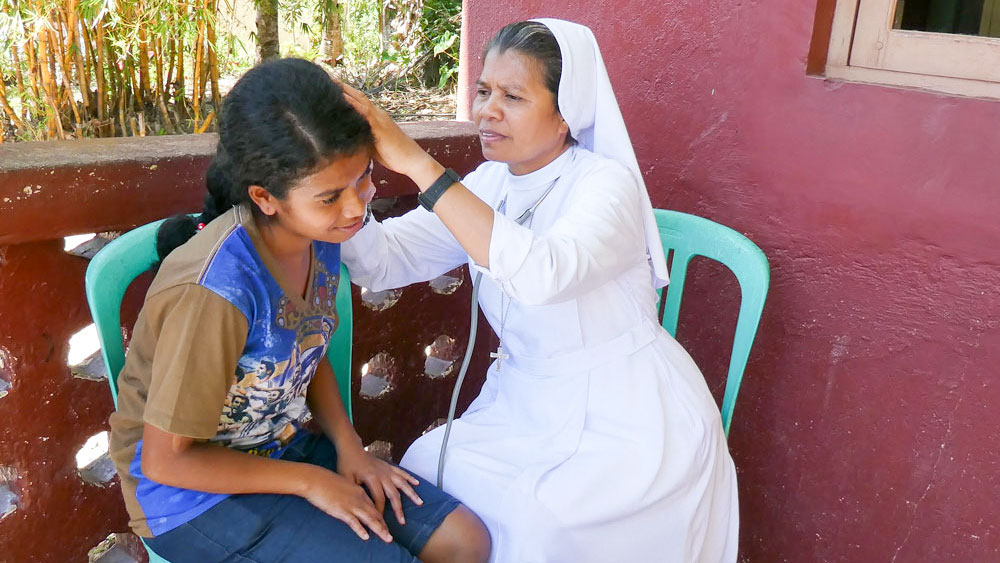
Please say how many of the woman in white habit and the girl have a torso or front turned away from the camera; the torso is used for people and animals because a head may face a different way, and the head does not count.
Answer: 0

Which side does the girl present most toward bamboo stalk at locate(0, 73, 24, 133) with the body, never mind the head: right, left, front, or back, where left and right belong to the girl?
back

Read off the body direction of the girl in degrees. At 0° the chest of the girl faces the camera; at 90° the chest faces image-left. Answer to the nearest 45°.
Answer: approximately 315°

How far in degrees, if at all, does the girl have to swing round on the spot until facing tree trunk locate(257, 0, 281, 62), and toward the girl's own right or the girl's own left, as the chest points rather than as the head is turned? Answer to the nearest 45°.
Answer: approximately 135° to the girl's own left

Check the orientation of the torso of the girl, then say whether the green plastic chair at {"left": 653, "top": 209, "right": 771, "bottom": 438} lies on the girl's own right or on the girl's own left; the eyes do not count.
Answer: on the girl's own left

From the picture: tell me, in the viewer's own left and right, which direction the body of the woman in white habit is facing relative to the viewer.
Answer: facing the viewer and to the left of the viewer

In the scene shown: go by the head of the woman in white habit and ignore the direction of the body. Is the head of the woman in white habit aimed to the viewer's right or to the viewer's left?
to the viewer's left

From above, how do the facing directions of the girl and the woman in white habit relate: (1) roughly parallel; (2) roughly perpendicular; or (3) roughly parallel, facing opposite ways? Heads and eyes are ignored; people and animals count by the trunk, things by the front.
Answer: roughly perpendicular

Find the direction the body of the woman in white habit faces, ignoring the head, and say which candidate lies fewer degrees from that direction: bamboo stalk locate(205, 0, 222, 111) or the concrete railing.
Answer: the concrete railing

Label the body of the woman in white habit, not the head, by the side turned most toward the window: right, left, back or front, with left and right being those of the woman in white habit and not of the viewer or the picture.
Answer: back
